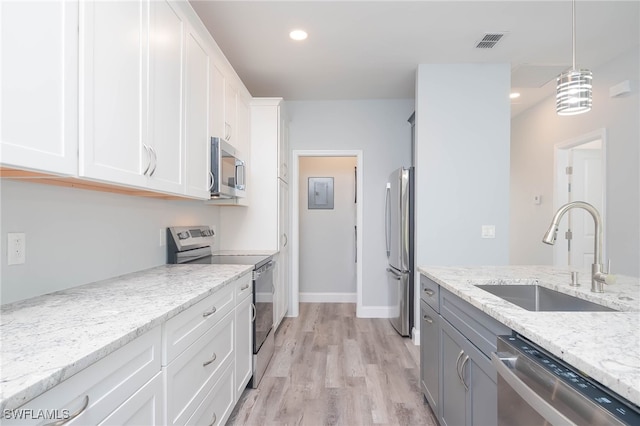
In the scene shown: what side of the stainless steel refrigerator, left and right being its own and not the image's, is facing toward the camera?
left

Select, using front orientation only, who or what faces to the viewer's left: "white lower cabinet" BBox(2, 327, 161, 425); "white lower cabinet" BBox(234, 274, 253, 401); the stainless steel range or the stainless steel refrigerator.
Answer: the stainless steel refrigerator

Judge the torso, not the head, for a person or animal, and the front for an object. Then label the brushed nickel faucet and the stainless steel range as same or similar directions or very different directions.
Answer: very different directions

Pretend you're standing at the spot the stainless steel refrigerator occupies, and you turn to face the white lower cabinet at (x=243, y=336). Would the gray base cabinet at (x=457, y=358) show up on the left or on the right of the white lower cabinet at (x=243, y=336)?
left

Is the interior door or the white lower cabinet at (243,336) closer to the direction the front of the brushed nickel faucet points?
the white lower cabinet

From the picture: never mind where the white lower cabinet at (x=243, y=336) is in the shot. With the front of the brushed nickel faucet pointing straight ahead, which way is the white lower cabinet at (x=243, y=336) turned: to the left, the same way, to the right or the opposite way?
the opposite way

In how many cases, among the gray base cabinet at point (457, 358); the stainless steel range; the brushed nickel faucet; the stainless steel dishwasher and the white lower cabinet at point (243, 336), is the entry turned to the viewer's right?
2

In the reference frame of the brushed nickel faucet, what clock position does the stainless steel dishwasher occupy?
The stainless steel dishwasher is roughly at 11 o'clock from the brushed nickel faucet.

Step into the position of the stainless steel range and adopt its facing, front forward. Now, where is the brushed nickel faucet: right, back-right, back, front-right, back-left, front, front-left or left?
front-right

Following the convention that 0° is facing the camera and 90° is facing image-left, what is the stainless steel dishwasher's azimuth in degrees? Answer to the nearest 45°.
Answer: approximately 45°

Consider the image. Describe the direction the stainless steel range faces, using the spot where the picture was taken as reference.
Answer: facing to the right of the viewer

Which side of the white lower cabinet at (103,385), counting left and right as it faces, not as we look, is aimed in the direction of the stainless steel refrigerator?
left

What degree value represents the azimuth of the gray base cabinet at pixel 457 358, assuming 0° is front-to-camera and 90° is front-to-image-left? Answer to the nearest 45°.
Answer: approximately 45°

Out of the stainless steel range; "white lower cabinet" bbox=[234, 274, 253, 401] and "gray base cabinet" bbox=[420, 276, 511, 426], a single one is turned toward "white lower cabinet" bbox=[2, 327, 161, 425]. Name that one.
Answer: the gray base cabinet

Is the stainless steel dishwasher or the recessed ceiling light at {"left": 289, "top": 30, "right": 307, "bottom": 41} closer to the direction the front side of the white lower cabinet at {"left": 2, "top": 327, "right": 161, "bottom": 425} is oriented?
the stainless steel dishwasher

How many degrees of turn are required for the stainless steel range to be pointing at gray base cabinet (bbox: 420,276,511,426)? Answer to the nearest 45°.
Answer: approximately 45° to its right

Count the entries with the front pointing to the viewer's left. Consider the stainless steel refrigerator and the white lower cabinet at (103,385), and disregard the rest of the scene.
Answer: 1

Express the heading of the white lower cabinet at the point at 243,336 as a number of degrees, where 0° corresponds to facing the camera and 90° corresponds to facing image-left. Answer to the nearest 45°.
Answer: approximately 270°
